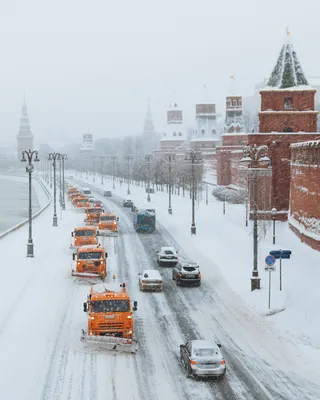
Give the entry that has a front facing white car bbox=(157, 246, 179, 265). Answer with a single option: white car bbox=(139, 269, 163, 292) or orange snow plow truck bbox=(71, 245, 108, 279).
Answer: white car bbox=(139, 269, 163, 292)

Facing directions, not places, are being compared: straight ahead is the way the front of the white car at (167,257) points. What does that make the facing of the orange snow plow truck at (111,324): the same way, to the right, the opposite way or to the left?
the opposite way

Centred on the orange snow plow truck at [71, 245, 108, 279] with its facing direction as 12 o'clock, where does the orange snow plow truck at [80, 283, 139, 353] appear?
the orange snow plow truck at [80, 283, 139, 353] is roughly at 12 o'clock from the orange snow plow truck at [71, 245, 108, 279].

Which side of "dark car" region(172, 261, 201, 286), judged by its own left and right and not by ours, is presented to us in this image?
back

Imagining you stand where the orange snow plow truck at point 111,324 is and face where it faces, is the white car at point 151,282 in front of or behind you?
behind

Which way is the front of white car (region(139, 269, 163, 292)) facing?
away from the camera

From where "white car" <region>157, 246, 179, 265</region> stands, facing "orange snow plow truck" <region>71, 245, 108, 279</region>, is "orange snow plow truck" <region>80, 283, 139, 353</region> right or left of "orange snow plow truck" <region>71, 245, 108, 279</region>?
left

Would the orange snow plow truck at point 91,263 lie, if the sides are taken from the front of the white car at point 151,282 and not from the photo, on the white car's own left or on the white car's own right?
on the white car's own left

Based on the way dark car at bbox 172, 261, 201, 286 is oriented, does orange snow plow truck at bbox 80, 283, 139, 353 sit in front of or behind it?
behind

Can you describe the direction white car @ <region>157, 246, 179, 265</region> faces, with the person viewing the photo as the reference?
facing away from the viewer

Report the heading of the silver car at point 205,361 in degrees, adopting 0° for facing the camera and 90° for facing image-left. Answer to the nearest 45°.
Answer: approximately 180°

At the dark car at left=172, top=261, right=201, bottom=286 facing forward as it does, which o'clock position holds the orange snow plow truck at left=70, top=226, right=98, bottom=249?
The orange snow plow truck is roughly at 11 o'clock from the dark car.

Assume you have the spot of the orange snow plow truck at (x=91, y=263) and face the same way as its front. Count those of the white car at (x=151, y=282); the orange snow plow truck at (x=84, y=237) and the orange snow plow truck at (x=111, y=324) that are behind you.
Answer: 1

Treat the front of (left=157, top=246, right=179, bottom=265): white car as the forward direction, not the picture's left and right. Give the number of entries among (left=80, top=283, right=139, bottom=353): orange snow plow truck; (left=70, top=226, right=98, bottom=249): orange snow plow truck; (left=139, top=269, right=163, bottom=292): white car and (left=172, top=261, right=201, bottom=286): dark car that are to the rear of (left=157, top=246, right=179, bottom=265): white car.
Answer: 3

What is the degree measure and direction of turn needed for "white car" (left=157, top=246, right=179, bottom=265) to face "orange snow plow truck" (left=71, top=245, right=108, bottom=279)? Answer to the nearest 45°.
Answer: approximately 135° to its left
